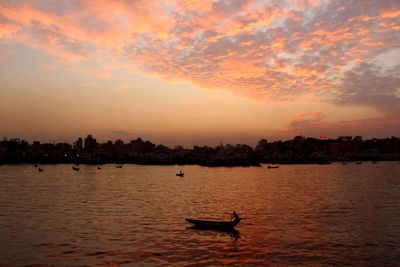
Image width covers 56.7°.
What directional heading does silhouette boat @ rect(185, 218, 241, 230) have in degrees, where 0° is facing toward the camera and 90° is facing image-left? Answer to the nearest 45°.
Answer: approximately 90°
